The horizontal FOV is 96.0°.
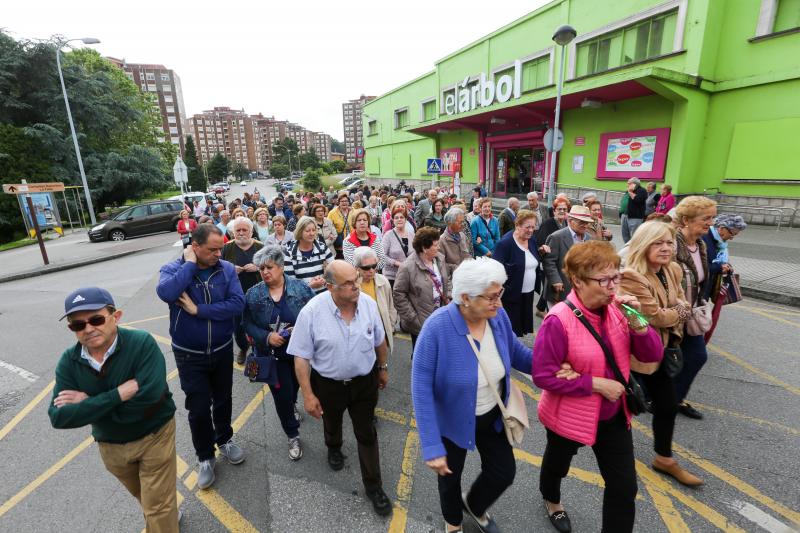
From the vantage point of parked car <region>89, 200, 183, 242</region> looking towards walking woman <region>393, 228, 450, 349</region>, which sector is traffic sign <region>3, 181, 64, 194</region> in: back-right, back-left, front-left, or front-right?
front-right

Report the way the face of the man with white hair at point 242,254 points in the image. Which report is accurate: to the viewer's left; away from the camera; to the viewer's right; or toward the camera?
toward the camera

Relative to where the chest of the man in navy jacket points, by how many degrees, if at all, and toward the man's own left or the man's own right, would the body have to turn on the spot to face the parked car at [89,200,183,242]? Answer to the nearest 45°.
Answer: approximately 180°

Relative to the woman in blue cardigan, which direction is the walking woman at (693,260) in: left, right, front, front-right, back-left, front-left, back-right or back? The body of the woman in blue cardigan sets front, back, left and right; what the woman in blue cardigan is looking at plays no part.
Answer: left

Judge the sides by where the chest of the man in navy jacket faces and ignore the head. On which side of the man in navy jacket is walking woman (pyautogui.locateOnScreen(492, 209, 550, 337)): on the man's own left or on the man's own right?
on the man's own left

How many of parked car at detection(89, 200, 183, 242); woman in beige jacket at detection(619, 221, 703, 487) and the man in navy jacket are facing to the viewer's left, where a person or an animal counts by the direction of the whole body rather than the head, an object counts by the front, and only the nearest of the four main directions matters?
1

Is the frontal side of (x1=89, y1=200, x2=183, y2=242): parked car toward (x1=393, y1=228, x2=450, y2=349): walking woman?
no

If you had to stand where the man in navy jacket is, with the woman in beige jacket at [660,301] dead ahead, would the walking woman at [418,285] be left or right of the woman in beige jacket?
left

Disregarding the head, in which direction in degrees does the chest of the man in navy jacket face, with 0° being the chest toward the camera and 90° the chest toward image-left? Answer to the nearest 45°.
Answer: approximately 0°

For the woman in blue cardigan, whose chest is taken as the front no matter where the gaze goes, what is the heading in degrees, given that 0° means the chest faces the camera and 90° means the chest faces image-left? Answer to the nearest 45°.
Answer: approximately 315°

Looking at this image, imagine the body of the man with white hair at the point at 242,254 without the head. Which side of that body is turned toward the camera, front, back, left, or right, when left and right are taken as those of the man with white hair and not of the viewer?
front

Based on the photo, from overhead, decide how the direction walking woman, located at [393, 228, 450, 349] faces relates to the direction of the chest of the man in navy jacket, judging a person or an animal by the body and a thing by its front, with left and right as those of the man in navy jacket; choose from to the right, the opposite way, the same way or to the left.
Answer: the same way

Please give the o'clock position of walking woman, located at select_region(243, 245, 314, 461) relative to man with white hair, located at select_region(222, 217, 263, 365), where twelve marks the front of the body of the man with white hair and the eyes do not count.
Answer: The walking woman is roughly at 12 o'clock from the man with white hair.

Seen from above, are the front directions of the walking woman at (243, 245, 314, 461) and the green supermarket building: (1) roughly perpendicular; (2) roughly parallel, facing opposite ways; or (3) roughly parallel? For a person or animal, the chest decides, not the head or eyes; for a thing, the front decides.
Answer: roughly perpendicular

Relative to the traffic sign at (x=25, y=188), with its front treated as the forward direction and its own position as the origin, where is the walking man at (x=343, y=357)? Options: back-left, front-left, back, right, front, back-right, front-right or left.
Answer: front

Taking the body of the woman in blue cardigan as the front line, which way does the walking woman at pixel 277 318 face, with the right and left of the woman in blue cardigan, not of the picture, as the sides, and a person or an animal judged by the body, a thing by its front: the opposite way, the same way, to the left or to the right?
the same way

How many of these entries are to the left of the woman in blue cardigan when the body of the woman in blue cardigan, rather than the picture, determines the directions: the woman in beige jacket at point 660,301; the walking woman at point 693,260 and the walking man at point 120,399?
2

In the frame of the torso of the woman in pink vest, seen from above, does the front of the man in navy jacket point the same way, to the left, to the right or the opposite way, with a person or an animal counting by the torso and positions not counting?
the same way

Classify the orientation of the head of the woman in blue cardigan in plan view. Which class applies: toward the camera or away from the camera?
toward the camera

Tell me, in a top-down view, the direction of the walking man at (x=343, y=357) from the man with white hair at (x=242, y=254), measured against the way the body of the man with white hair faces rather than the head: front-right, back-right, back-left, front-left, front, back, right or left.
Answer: front
